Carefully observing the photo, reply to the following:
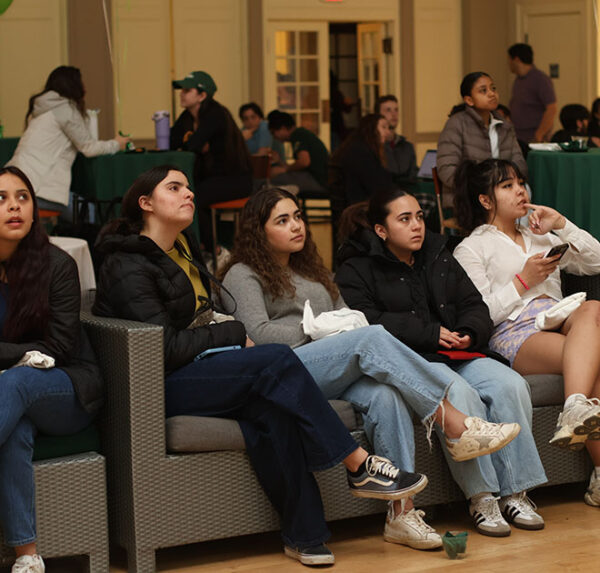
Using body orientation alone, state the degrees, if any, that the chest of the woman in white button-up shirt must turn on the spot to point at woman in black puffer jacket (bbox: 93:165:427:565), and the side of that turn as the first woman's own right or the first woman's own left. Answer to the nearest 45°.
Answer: approximately 90° to the first woman's own right

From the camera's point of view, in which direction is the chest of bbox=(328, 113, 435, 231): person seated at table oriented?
to the viewer's right
